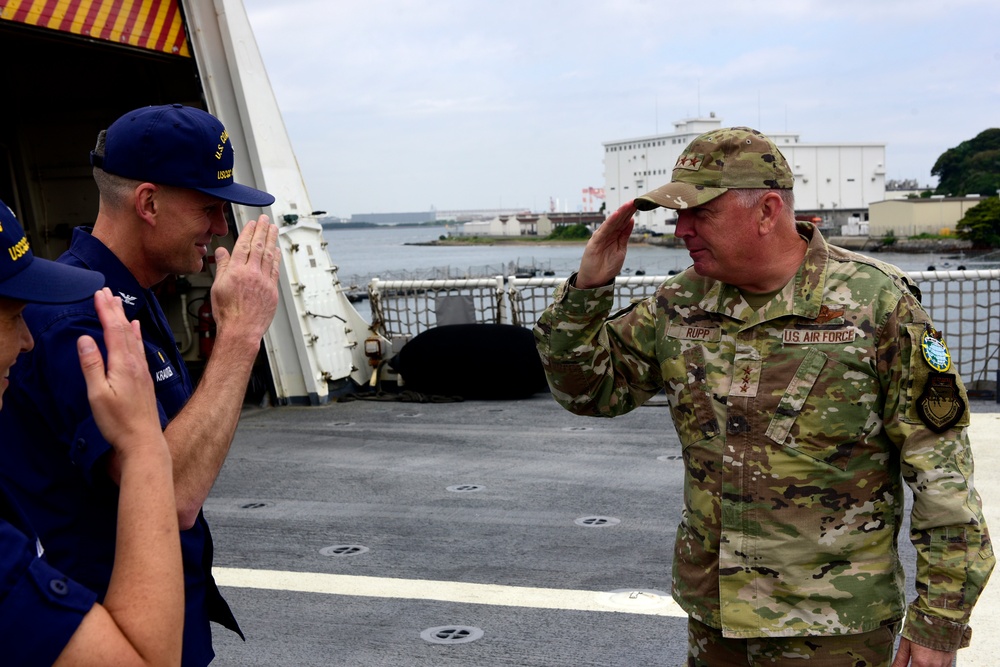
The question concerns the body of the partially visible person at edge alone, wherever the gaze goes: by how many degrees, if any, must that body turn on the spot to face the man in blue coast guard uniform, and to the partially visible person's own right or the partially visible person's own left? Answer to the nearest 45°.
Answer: approximately 90° to the partially visible person's own left

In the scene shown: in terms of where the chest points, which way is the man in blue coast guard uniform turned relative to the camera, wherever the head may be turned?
to the viewer's right

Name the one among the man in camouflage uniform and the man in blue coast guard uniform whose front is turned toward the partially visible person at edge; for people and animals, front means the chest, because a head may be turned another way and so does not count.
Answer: the man in camouflage uniform

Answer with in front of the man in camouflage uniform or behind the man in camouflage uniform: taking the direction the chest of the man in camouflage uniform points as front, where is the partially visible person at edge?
in front

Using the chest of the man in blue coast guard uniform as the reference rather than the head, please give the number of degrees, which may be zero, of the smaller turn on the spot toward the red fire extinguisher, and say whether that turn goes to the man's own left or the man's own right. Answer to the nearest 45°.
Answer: approximately 90° to the man's own left

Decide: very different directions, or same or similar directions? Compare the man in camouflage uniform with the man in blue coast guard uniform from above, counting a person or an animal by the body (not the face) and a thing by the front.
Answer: very different directions

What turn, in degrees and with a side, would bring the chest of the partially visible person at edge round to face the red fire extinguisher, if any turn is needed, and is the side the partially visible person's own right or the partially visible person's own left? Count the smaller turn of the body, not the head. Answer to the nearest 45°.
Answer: approximately 90° to the partially visible person's own left

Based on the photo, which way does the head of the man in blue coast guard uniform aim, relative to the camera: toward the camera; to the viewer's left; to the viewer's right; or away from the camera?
to the viewer's right

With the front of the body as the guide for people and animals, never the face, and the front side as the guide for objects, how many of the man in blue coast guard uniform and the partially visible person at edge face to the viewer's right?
2

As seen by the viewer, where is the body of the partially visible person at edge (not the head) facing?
to the viewer's right

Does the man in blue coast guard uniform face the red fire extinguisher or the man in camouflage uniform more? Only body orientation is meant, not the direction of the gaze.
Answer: the man in camouflage uniform

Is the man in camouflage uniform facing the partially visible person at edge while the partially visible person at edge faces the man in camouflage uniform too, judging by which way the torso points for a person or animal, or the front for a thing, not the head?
yes

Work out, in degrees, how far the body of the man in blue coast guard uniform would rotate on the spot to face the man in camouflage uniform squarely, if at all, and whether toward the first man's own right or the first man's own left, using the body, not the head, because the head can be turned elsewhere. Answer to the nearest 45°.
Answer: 0° — they already face them

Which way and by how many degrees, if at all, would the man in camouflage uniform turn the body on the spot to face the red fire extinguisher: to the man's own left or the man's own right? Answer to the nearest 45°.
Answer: approximately 90° to the man's own right

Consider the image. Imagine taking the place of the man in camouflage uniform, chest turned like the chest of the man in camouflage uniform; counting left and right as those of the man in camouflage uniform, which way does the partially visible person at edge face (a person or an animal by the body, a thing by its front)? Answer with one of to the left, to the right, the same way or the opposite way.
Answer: the opposite way
